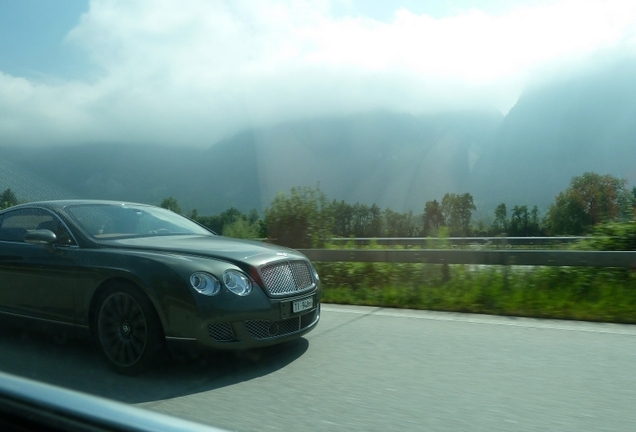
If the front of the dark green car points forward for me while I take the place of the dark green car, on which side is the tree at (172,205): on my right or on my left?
on my left

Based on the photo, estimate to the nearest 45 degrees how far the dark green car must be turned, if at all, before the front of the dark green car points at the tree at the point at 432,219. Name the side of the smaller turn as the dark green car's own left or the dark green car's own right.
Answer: approximately 90° to the dark green car's own left

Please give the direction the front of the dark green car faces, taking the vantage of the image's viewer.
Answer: facing the viewer and to the right of the viewer

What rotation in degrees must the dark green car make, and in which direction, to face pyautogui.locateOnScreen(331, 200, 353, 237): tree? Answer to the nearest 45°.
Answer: approximately 90° to its left

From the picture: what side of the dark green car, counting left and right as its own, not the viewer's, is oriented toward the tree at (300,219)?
left

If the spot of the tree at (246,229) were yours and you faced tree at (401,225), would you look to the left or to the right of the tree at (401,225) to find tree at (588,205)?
right

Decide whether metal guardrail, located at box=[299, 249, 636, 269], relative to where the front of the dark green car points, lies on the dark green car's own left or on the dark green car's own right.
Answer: on the dark green car's own left

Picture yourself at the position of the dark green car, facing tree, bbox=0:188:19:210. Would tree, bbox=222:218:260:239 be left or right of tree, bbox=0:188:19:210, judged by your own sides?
right

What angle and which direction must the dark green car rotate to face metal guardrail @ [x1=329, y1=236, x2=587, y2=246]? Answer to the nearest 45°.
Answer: approximately 90° to its left

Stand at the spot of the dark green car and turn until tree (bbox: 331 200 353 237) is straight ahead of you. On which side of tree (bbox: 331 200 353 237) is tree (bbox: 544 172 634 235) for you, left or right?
right

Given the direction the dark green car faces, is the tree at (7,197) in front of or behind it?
behind
